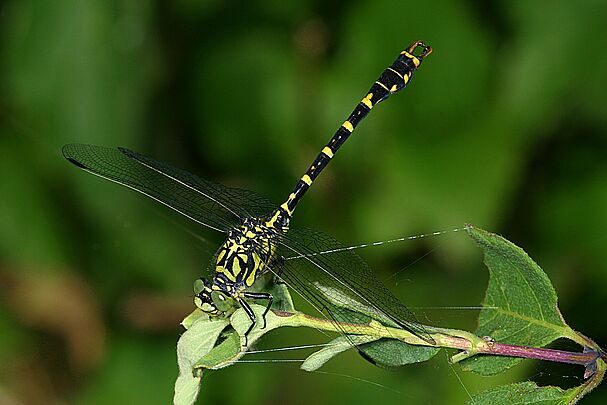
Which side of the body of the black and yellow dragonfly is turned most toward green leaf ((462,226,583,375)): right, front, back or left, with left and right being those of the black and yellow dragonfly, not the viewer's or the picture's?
left

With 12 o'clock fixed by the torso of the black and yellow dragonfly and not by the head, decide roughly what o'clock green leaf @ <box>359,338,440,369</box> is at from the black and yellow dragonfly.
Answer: The green leaf is roughly at 8 o'clock from the black and yellow dragonfly.

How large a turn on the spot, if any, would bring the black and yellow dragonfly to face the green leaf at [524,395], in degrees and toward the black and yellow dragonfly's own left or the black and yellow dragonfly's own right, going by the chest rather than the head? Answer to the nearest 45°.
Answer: approximately 90° to the black and yellow dragonfly's own left

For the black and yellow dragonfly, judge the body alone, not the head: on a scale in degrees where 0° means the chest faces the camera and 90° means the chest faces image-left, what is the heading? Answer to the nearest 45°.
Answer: approximately 45°
